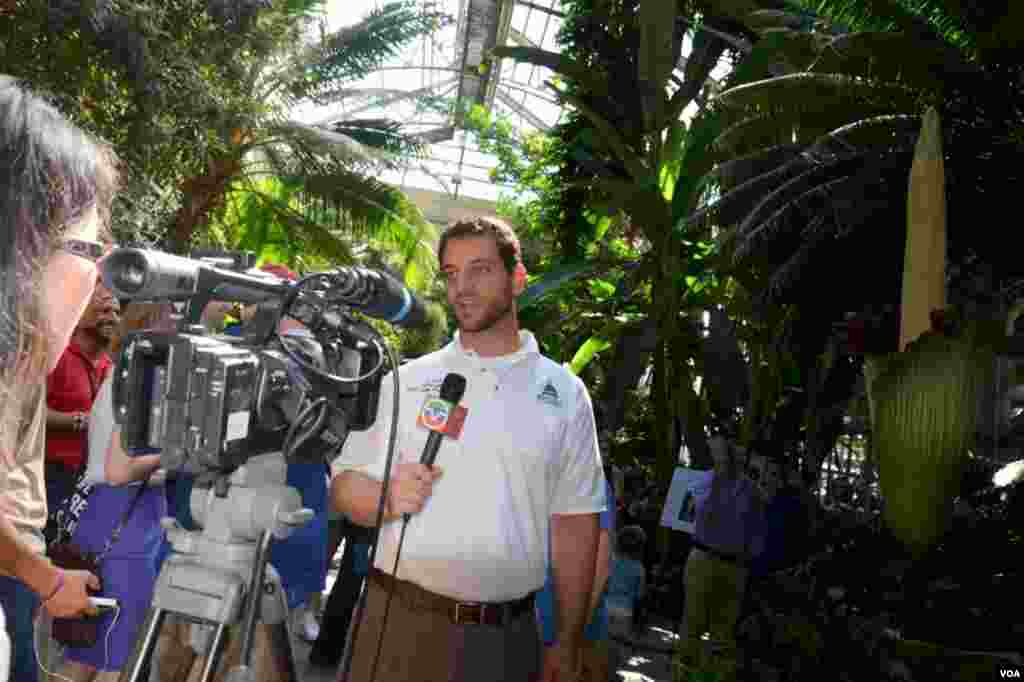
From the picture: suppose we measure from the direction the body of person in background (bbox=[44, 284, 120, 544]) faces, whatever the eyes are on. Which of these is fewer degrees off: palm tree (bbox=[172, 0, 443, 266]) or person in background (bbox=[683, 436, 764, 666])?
the person in background

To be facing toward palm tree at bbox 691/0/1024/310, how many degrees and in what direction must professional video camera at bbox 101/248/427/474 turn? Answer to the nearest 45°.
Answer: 0° — it already faces it

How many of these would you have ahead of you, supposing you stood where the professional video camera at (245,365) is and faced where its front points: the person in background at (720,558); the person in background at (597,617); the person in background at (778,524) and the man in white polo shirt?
4

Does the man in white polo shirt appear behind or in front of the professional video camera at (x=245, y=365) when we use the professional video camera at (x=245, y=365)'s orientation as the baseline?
in front

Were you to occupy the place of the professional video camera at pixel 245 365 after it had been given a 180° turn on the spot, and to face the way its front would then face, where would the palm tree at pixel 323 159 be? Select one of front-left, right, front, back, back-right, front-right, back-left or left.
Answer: back-right

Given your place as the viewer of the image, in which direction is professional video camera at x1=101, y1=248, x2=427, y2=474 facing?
facing away from the viewer and to the right of the viewer

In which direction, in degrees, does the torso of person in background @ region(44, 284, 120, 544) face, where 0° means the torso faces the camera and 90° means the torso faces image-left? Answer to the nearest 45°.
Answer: approximately 315°

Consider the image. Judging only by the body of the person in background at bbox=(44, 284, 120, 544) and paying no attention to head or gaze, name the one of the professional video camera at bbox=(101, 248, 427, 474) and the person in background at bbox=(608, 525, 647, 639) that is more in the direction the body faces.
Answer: the professional video camera

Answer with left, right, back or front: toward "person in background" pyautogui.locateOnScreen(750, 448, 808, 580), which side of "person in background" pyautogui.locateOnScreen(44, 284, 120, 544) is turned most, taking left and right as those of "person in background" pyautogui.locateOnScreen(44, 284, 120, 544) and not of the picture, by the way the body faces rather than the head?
left

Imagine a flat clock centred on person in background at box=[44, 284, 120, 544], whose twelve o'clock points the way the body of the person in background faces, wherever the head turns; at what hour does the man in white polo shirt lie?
The man in white polo shirt is roughly at 12 o'clock from the person in background.

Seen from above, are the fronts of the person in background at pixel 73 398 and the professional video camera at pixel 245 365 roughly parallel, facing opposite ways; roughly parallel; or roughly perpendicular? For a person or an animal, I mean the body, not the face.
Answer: roughly perpendicular

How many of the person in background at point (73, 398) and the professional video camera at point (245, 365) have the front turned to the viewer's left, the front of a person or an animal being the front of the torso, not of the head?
0

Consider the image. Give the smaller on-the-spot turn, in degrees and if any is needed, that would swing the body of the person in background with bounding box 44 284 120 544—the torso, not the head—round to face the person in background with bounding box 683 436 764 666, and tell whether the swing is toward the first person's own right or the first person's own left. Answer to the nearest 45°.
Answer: approximately 90° to the first person's own left
